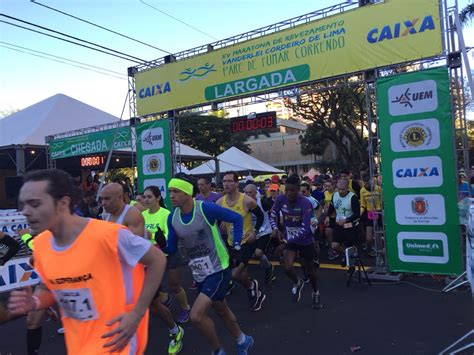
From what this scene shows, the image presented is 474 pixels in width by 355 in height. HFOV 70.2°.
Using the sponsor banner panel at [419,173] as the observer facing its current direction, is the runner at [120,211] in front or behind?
in front

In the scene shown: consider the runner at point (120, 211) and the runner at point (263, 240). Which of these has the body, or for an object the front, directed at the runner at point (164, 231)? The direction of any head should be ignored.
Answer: the runner at point (263, 240)

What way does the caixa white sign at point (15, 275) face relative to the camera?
toward the camera

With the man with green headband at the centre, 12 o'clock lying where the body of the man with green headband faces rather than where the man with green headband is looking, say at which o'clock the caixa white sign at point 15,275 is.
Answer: The caixa white sign is roughly at 1 o'clock from the man with green headband.

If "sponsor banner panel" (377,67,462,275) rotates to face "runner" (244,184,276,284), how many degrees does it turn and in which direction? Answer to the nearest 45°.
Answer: approximately 90° to its right

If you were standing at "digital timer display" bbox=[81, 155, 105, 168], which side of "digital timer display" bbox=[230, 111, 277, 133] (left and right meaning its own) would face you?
right

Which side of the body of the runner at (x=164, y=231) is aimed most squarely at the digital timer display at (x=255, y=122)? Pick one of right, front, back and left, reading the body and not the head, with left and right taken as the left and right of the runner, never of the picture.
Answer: back

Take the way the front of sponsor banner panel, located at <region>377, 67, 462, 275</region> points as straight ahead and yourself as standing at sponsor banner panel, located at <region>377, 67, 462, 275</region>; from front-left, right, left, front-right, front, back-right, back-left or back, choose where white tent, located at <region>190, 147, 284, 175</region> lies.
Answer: back-right

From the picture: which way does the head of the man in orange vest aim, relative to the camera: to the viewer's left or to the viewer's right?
to the viewer's left

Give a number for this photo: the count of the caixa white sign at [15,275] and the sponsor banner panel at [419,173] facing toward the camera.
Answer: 2

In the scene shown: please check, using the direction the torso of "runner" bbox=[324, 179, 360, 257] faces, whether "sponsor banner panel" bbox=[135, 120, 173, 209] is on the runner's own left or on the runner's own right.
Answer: on the runner's own right

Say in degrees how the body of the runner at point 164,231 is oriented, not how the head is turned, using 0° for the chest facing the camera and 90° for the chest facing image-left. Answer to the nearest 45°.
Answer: approximately 45°

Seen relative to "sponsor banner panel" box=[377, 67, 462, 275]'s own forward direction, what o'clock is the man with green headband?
The man with green headband is roughly at 1 o'clock from the sponsor banner panel.

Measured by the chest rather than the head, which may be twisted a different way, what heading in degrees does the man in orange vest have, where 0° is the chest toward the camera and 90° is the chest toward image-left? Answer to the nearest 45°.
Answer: approximately 45°

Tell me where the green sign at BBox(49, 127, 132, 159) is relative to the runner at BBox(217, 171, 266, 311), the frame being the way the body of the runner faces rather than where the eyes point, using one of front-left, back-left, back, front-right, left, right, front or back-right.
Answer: right

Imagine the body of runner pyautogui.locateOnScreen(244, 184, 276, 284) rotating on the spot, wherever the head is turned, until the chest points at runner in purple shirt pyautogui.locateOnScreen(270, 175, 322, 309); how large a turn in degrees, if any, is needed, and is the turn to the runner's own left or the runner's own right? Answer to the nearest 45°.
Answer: approximately 90° to the runner's own left

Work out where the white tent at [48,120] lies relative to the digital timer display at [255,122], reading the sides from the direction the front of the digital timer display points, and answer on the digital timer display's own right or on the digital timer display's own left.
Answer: on the digital timer display's own right

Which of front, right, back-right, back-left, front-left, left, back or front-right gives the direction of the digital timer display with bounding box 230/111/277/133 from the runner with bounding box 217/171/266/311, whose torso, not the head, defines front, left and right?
back-right

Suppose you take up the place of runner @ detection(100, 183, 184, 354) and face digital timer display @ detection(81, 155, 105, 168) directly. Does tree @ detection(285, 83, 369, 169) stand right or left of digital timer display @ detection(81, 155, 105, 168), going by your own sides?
right
